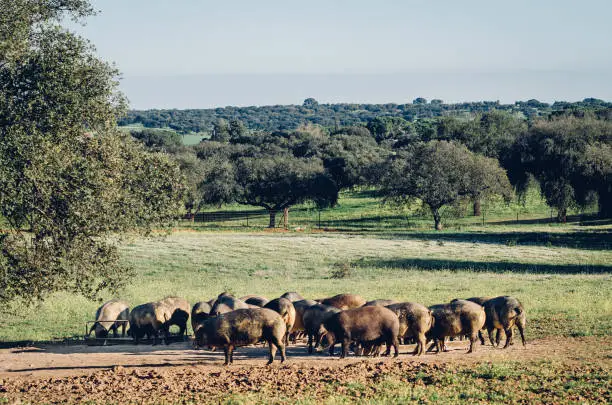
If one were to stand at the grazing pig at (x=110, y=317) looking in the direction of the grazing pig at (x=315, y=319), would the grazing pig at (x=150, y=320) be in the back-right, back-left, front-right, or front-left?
front-right

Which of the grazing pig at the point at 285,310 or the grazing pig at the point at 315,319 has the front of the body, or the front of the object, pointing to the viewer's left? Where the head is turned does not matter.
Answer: the grazing pig at the point at 285,310

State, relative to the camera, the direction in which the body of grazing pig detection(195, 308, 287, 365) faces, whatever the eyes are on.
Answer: to the viewer's left

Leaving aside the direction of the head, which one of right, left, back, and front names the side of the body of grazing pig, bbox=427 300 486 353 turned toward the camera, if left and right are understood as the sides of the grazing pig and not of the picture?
left

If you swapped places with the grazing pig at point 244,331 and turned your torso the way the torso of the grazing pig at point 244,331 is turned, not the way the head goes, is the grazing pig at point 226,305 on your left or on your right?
on your right

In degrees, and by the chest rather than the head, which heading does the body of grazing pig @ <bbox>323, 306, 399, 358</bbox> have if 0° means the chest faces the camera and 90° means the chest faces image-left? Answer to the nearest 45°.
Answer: approximately 90°

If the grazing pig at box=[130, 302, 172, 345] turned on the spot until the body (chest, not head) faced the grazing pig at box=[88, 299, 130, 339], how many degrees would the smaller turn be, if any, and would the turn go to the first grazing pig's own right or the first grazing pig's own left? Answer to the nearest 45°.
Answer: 0° — it already faces it

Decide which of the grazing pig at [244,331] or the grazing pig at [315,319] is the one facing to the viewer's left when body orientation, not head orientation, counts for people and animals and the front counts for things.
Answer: the grazing pig at [244,331]

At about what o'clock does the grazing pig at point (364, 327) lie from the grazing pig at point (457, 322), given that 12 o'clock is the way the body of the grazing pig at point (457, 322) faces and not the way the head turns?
the grazing pig at point (364, 327) is roughly at 11 o'clock from the grazing pig at point (457, 322).

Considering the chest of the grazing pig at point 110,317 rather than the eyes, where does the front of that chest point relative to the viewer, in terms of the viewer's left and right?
facing the viewer and to the left of the viewer

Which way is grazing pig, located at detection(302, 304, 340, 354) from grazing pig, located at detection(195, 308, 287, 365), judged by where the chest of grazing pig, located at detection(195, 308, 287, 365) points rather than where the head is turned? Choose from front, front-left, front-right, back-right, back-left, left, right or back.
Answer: back-right
